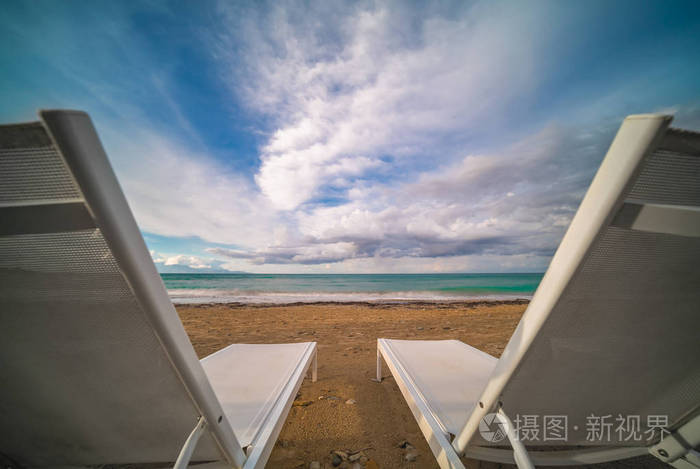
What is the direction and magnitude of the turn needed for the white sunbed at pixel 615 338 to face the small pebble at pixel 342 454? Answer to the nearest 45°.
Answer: approximately 45° to its left

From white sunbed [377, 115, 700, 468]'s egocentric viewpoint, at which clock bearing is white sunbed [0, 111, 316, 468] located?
white sunbed [0, 111, 316, 468] is roughly at 9 o'clock from white sunbed [377, 115, 700, 468].

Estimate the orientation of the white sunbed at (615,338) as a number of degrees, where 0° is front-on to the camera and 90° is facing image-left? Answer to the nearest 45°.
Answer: approximately 135°
